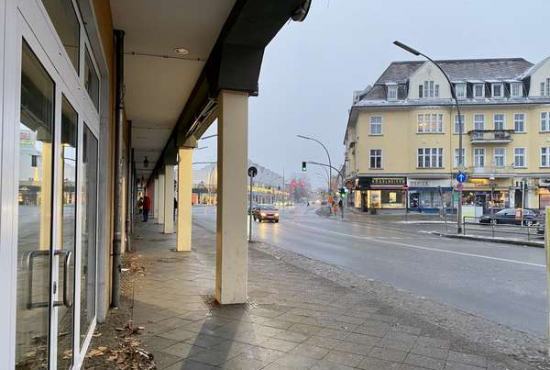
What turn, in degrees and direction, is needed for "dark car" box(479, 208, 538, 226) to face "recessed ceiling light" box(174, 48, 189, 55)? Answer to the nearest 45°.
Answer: approximately 90° to its left

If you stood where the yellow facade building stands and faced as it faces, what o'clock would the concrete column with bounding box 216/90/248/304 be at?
The concrete column is roughly at 12 o'clock from the yellow facade building.

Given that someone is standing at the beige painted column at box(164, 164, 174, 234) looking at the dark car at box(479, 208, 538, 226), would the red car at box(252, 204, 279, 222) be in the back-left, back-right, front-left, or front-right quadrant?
front-left

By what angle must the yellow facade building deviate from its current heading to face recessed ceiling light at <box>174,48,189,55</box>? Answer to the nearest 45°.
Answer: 0° — it already faces it

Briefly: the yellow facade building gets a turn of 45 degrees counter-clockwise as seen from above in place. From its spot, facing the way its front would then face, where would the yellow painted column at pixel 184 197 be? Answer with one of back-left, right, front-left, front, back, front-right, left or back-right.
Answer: front-right

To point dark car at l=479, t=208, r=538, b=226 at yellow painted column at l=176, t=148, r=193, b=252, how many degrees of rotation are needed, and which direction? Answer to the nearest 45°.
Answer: approximately 90° to its left

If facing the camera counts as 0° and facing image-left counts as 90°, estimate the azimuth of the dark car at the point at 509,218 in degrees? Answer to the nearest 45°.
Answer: approximately 90°

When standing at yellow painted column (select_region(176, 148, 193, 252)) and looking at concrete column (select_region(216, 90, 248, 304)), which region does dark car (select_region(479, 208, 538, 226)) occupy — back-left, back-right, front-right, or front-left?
back-left

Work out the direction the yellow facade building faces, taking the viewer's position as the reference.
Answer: facing the viewer

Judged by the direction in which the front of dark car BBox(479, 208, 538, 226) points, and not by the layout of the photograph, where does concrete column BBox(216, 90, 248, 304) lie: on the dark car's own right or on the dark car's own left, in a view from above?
on the dark car's own left

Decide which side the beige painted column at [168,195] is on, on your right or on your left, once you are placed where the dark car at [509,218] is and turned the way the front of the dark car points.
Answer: on your left

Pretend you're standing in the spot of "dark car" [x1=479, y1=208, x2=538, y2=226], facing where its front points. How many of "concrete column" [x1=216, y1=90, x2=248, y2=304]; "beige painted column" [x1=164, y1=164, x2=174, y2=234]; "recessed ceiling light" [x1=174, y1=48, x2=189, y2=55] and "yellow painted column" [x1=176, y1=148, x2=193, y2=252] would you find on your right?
0

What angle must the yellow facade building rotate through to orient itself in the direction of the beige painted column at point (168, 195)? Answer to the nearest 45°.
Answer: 0° — it already faces it
